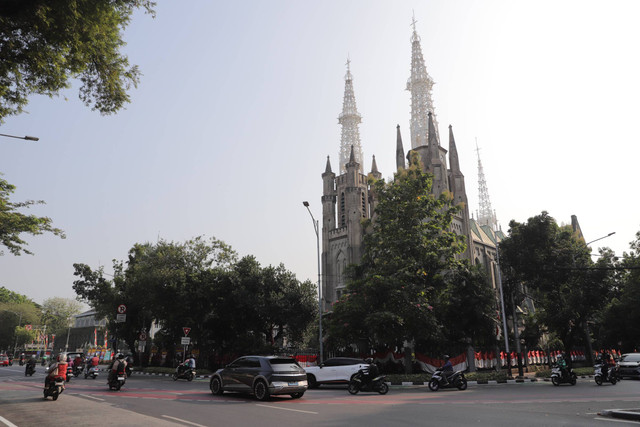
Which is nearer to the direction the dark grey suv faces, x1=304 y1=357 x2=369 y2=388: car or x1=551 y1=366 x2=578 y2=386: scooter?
the car

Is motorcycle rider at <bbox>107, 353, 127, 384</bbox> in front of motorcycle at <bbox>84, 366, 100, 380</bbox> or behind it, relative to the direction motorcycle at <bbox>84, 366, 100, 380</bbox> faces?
behind
